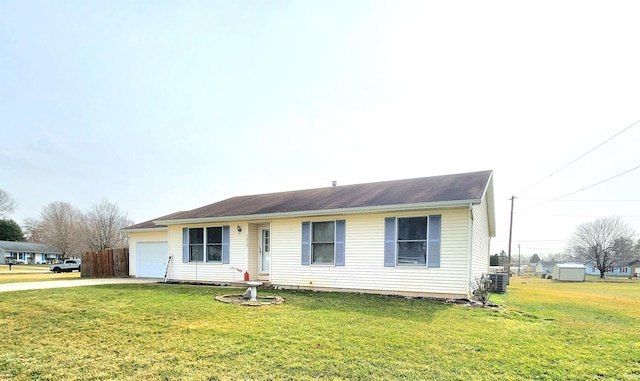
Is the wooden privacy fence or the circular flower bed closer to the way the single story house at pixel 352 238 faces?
the circular flower bed

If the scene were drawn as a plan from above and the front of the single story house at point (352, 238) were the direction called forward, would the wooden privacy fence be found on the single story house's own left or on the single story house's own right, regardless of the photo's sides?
on the single story house's own right

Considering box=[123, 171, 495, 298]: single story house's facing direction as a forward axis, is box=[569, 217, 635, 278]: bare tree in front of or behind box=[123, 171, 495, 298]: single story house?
behind

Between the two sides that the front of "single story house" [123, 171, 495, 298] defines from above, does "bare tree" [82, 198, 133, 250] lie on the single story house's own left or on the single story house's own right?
on the single story house's own right

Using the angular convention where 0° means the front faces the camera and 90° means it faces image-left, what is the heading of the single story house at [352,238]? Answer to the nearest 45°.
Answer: approximately 45°
